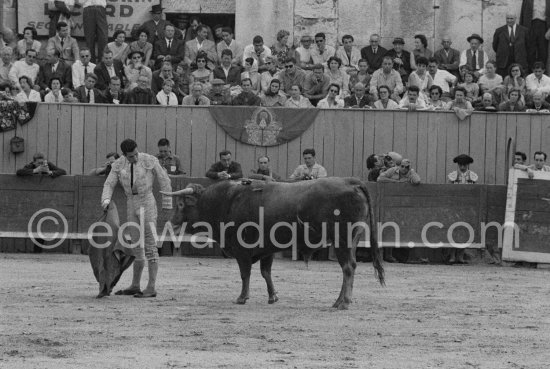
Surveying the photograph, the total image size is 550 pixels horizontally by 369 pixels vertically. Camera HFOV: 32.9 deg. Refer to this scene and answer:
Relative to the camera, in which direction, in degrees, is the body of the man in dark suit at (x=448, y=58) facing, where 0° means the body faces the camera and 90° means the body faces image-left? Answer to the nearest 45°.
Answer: approximately 0°

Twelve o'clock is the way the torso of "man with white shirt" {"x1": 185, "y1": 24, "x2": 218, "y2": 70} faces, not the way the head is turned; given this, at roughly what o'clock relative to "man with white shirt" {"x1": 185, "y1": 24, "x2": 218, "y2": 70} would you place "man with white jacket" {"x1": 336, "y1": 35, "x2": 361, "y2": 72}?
"man with white jacket" {"x1": 336, "y1": 35, "x2": 361, "y2": 72} is roughly at 9 o'clock from "man with white shirt" {"x1": 185, "y1": 24, "x2": 218, "y2": 70}.

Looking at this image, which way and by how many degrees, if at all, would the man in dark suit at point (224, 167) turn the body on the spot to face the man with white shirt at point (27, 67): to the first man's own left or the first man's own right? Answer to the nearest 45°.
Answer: approximately 135° to the first man's own right

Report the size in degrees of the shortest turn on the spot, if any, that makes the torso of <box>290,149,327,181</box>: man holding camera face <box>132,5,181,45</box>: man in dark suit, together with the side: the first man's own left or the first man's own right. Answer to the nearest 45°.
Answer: approximately 135° to the first man's own right

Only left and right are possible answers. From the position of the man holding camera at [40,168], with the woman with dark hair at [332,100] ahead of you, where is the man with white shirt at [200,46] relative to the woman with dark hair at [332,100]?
left

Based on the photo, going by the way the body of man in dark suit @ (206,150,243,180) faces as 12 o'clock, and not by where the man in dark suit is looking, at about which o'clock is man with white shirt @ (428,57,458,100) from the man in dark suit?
The man with white shirt is roughly at 8 o'clock from the man in dark suit.

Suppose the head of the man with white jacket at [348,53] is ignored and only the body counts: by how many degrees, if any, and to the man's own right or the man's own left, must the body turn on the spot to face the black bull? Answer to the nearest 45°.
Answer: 0° — they already face it

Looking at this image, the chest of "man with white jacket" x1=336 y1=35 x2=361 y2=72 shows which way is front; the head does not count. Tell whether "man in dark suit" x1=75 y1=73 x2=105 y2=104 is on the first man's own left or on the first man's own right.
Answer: on the first man's own right

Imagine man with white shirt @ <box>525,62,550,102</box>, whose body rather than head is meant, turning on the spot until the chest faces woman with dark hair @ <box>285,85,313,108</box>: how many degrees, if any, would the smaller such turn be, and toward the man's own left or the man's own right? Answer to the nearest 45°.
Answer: approximately 45° to the man's own right

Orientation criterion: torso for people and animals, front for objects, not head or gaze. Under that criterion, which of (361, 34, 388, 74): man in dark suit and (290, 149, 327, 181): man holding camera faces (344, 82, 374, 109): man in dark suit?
(361, 34, 388, 74): man in dark suit

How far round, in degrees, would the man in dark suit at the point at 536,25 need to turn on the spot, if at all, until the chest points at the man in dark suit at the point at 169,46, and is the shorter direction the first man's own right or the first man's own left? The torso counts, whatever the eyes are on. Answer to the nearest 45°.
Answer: approximately 90° to the first man's own right
